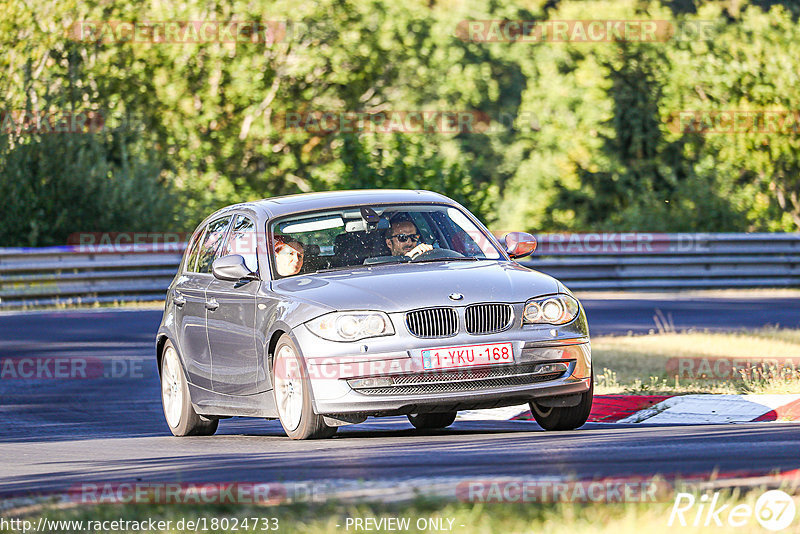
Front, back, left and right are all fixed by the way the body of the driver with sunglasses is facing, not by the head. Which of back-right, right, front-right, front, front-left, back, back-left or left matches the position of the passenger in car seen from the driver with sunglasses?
back-right
